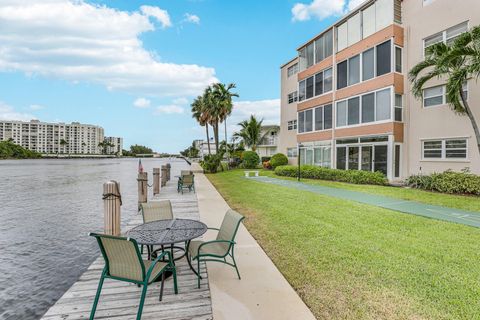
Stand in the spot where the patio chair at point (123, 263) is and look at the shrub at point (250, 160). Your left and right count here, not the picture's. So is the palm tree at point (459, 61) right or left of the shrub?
right

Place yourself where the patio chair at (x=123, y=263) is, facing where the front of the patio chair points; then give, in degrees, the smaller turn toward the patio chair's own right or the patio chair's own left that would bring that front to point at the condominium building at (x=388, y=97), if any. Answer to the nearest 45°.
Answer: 0° — it already faces it

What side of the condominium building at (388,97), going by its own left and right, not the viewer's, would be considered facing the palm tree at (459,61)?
left

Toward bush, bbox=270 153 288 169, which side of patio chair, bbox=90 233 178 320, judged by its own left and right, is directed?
front

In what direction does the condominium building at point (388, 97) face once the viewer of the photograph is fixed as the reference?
facing the viewer and to the left of the viewer

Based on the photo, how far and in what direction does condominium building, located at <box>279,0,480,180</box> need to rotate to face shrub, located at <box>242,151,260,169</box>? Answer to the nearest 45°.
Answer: approximately 90° to its right

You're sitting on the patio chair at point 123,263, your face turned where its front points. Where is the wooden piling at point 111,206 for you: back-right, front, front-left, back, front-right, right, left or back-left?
front-left

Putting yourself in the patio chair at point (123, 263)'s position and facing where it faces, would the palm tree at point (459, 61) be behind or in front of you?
in front

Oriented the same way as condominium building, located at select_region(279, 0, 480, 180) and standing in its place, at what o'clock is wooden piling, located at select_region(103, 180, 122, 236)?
The wooden piling is roughly at 11 o'clock from the condominium building.

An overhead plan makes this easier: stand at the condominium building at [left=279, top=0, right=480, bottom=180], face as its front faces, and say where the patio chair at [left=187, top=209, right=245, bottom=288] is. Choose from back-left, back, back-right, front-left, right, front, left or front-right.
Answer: front-left

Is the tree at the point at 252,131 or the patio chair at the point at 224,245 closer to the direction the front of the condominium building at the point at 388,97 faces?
the patio chair

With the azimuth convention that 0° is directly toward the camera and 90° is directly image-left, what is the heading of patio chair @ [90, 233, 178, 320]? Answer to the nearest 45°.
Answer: approximately 225°

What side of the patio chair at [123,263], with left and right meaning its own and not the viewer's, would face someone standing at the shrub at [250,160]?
front
